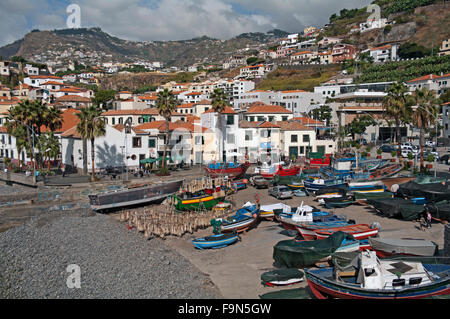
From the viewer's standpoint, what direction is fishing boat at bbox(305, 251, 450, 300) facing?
to the viewer's right

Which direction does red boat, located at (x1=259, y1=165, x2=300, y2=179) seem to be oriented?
to the viewer's right

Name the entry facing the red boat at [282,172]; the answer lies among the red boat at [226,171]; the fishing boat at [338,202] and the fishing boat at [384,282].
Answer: the red boat at [226,171]

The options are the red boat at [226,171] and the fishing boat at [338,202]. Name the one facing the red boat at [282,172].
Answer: the red boat at [226,171]

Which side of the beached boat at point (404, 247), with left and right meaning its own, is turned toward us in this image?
left

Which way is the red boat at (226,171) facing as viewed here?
to the viewer's right

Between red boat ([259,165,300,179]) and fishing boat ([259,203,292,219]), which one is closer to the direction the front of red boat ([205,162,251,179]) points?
the red boat
